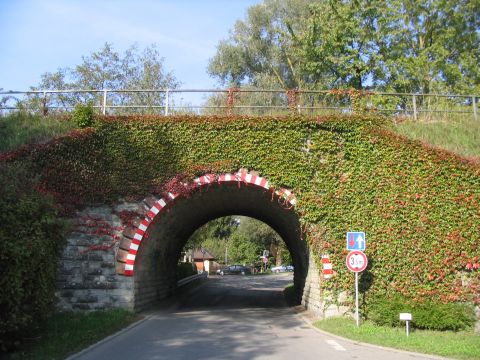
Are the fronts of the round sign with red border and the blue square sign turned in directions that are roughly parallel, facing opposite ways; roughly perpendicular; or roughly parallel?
roughly parallel

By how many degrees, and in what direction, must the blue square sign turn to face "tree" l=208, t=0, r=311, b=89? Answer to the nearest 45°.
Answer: approximately 180°

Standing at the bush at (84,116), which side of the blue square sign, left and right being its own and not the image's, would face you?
right

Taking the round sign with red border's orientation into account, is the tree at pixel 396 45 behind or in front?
behind

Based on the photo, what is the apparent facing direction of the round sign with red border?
toward the camera

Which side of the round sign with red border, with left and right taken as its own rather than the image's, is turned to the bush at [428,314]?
left

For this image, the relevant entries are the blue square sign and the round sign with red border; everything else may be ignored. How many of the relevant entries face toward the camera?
2

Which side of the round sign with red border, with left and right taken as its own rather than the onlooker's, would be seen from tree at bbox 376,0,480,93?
back

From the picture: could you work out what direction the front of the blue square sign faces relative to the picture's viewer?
facing the viewer
